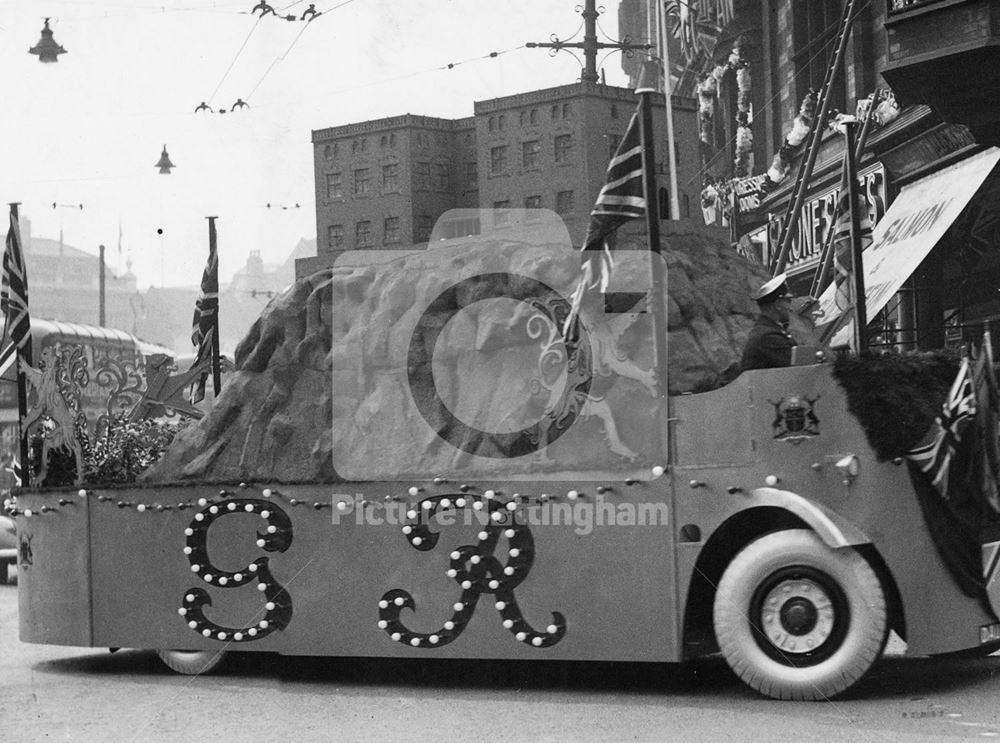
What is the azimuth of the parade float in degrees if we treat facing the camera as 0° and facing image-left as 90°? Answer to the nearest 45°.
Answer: approximately 270°

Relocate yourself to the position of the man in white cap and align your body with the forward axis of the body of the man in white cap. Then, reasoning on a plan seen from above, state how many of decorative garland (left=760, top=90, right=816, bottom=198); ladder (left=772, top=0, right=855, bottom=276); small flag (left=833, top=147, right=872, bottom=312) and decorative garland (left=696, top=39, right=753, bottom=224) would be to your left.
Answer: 4

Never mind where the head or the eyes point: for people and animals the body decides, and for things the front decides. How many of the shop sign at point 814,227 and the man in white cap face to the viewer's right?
1

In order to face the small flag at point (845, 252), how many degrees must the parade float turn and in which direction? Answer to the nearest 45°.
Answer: approximately 45° to its left

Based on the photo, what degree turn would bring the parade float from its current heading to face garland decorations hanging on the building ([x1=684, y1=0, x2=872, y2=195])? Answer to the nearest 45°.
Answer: approximately 90° to its left

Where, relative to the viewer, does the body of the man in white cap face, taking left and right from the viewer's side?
facing to the right of the viewer

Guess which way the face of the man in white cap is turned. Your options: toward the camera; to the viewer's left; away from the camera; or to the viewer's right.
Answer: to the viewer's right

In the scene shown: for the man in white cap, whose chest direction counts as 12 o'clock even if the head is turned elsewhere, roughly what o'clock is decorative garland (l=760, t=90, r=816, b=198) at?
The decorative garland is roughly at 9 o'clock from the man in white cap.

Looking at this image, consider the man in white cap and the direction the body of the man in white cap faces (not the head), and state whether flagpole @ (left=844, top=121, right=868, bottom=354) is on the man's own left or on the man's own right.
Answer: on the man's own left

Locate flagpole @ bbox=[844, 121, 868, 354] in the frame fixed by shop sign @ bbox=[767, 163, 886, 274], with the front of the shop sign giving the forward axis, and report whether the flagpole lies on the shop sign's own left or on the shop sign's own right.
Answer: on the shop sign's own left

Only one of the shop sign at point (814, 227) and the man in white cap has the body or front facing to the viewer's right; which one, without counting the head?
the man in white cap
